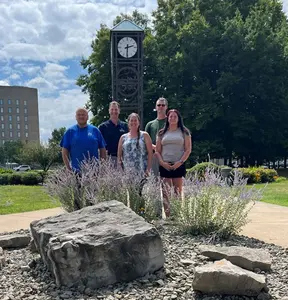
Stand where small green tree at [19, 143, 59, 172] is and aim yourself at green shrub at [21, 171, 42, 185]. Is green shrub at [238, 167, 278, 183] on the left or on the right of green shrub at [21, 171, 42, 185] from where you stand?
left

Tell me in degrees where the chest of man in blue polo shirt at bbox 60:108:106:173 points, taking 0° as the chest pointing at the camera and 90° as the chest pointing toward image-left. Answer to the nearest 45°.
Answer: approximately 0°

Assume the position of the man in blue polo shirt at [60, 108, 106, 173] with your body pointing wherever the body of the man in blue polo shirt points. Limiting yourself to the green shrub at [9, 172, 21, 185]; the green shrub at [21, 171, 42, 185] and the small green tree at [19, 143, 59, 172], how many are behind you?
3

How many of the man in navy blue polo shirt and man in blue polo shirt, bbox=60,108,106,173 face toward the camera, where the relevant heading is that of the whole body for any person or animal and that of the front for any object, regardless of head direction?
2

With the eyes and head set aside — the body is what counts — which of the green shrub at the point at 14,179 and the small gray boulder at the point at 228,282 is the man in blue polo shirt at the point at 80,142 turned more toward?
the small gray boulder

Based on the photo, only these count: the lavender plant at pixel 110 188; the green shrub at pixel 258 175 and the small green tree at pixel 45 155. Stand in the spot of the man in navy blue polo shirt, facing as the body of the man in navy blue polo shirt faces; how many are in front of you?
1

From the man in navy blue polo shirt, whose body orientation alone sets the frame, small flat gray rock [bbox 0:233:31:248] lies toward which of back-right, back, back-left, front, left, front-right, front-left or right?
front-right

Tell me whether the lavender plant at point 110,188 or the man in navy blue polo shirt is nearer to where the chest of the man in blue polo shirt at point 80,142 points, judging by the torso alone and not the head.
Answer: the lavender plant

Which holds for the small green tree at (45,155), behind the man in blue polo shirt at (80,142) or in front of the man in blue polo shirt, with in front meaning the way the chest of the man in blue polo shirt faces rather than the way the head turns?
behind

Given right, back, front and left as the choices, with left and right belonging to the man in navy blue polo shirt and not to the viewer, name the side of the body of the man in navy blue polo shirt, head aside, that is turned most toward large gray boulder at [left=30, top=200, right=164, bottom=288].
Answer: front

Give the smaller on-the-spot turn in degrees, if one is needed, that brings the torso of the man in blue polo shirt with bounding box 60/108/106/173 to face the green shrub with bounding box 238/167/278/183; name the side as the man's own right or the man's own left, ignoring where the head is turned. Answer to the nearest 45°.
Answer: approximately 135° to the man's own left

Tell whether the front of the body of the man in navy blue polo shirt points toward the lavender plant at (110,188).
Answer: yes

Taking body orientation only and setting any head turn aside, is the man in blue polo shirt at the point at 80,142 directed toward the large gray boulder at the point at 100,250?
yes

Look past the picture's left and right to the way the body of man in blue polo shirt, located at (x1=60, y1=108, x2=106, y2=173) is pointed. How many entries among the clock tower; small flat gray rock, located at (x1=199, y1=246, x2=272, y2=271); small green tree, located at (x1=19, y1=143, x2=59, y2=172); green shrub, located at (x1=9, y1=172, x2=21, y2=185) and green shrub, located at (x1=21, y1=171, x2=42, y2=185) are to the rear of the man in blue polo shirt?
4

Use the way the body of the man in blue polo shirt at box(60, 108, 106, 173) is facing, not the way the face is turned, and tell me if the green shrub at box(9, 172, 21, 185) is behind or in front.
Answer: behind
